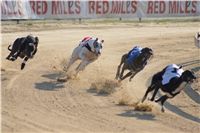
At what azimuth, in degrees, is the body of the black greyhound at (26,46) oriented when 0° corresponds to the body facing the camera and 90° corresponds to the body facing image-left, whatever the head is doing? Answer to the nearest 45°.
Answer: approximately 315°

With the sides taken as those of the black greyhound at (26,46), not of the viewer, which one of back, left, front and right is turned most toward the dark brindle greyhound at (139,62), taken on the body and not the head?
front

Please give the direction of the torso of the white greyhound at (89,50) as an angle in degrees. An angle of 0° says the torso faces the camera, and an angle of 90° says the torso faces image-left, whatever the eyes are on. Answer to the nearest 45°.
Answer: approximately 315°

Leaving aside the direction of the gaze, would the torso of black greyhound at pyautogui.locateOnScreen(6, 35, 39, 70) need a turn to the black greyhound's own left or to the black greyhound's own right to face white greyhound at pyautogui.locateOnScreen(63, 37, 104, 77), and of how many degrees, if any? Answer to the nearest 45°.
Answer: approximately 45° to the black greyhound's own left

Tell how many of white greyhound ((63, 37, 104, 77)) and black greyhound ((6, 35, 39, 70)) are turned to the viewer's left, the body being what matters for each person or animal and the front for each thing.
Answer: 0

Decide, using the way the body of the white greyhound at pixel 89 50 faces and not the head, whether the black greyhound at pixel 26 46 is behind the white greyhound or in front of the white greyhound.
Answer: behind
